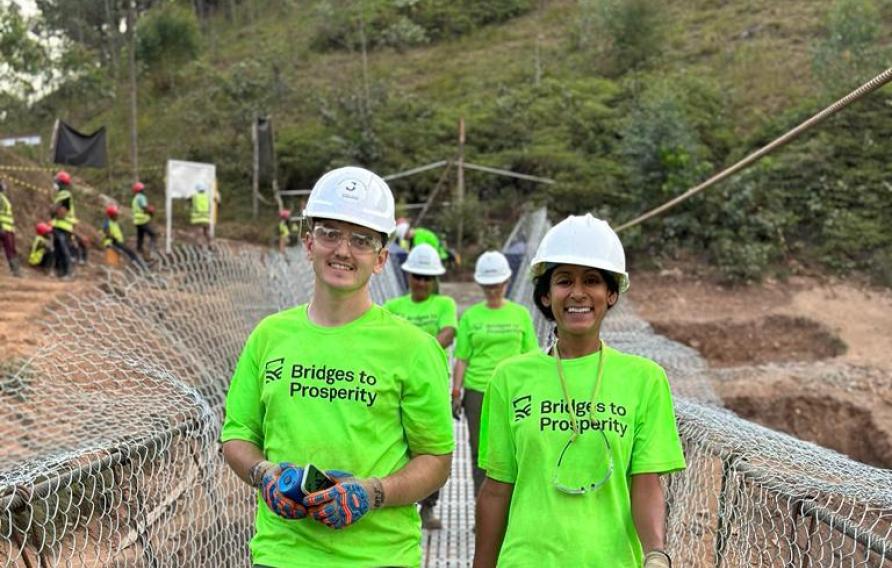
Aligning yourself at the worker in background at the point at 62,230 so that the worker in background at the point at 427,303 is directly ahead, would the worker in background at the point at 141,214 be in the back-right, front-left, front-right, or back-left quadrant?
back-left

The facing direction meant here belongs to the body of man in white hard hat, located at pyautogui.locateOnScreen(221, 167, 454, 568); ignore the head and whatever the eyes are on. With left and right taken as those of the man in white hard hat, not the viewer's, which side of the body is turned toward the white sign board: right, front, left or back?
back

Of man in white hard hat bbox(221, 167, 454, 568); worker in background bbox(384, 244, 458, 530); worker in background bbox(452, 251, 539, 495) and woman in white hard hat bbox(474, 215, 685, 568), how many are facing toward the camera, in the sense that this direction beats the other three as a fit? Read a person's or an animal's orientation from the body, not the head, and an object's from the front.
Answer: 4

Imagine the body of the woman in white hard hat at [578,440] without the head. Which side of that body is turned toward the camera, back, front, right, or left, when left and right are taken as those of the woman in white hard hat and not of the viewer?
front

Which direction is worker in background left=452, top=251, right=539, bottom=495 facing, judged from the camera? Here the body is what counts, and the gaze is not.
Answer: toward the camera

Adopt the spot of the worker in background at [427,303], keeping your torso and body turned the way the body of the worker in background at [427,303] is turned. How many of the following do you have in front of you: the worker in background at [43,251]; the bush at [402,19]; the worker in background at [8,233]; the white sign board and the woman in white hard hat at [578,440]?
1

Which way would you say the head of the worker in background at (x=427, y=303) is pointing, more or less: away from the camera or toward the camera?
toward the camera

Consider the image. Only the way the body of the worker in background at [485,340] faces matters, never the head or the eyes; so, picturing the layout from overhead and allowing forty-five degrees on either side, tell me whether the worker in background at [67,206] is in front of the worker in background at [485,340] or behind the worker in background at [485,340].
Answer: behind

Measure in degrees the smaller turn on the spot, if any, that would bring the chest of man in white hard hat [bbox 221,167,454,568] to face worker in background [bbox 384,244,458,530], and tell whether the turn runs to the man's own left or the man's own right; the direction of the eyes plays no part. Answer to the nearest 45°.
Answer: approximately 180°

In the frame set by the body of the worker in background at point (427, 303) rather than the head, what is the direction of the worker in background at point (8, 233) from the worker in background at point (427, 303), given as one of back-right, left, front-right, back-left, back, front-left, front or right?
back-right

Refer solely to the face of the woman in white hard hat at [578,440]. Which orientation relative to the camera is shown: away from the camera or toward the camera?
toward the camera

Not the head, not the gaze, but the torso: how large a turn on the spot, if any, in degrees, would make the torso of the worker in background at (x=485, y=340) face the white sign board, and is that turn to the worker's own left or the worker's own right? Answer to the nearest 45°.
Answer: approximately 135° to the worker's own right

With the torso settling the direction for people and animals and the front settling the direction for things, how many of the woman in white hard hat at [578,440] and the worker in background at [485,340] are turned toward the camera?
2

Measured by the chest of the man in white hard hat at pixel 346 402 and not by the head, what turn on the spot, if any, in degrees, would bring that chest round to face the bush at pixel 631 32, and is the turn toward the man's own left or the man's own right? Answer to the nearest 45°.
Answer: approximately 180°

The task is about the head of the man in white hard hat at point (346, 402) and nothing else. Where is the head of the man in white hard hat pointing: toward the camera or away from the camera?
toward the camera
